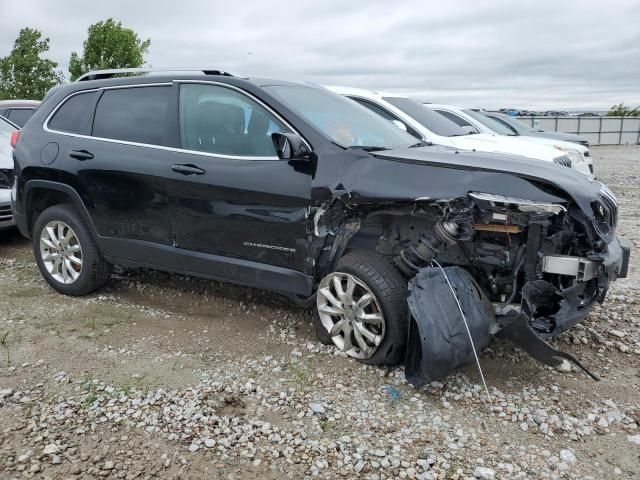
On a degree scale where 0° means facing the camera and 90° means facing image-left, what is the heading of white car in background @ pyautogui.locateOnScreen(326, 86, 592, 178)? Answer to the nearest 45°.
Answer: approximately 315°

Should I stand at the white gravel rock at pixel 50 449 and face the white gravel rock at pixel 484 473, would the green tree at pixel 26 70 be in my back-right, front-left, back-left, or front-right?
back-left

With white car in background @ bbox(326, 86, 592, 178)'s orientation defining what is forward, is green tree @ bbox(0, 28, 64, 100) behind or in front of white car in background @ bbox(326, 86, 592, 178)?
behind

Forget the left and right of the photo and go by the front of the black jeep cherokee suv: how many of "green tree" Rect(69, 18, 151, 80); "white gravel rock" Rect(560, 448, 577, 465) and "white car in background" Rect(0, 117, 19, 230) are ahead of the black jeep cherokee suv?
1

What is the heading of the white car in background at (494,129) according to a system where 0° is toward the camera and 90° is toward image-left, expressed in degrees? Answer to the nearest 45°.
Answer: approximately 315°
